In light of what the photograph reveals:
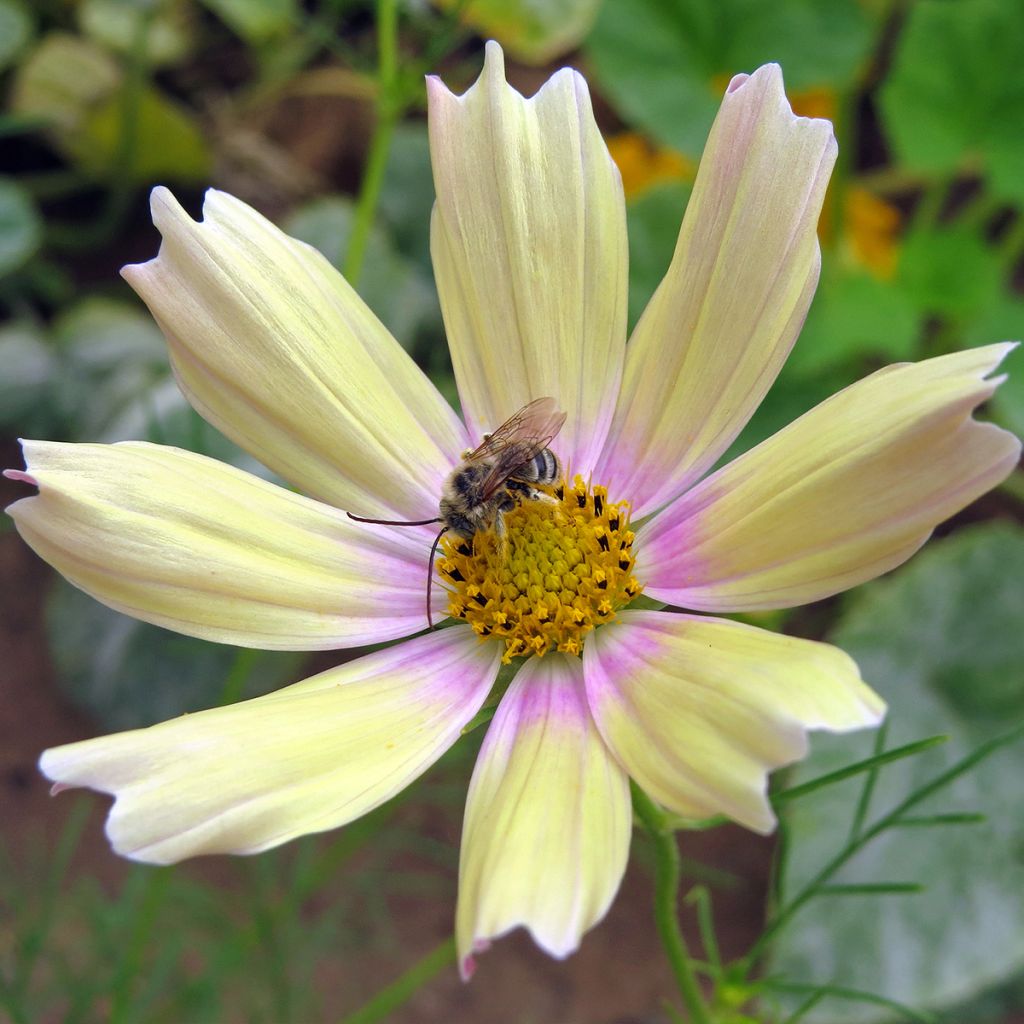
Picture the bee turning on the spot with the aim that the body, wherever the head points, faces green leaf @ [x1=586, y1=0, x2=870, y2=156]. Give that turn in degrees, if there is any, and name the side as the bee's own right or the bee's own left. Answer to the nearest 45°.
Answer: approximately 180°

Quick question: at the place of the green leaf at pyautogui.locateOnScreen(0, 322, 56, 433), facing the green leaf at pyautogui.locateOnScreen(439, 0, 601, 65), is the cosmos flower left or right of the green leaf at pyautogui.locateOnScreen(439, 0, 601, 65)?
right

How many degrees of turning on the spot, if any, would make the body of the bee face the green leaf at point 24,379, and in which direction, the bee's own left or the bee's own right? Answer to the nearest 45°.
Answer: approximately 90° to the bee's own right

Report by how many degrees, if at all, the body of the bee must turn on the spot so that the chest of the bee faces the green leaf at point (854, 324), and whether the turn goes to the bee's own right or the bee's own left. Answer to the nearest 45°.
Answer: approximately 180°

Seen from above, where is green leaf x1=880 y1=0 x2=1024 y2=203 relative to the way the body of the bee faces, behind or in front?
behind

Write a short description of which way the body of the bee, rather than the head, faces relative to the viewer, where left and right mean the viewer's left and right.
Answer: facing the viewer and to the left of the viewer

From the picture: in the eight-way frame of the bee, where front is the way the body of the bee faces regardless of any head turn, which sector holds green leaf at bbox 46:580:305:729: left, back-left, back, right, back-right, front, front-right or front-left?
right

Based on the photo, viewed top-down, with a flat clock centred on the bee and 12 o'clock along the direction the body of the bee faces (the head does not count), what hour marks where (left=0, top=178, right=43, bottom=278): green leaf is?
The green leaf is roughly at 3 o'clock from the bee.

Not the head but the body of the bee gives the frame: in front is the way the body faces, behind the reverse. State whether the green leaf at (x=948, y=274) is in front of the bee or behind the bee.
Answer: behind
